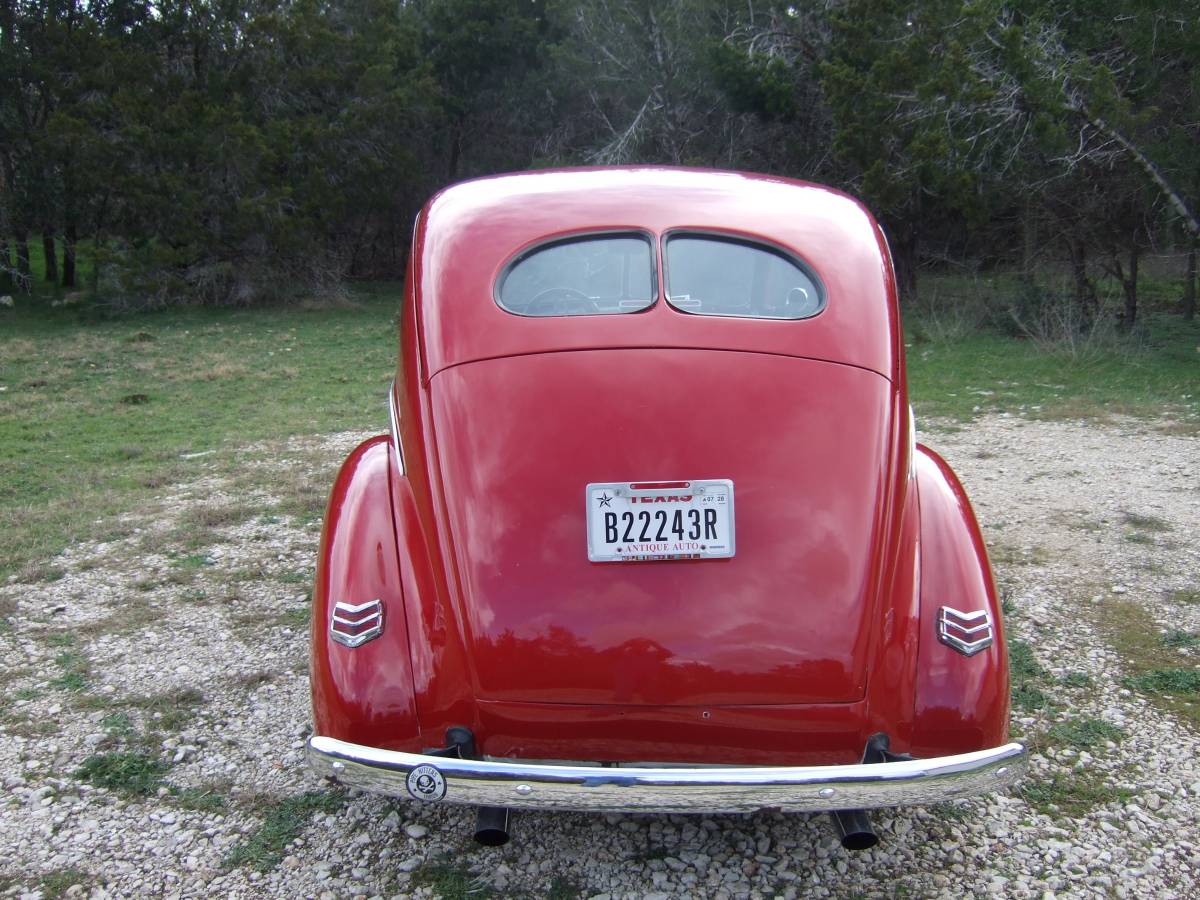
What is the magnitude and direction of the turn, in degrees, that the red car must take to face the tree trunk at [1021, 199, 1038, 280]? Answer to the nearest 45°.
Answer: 0° — it already faces it

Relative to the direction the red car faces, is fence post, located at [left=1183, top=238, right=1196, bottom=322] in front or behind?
in front

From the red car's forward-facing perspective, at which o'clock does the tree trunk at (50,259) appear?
The tree trunk is roughly at 11 o'clock from the red car.

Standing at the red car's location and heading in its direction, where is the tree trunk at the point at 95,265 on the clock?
The tree trunk is roughly at 11 o'clock from the red car.

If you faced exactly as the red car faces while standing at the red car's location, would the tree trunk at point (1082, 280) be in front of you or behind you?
in front

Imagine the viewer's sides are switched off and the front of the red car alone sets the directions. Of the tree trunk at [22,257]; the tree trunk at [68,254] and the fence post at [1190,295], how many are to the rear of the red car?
0

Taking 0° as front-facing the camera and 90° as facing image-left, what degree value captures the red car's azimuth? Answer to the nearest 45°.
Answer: approximately 180°

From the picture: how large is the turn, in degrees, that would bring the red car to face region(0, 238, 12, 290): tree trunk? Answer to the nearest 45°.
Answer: approximately 45° to its left

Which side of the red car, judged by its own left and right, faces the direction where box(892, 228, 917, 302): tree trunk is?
front
